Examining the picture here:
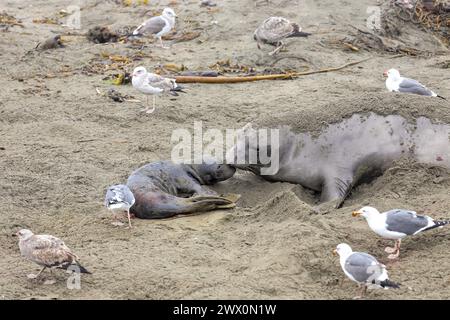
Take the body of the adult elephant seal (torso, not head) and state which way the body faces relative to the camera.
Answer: to the viewer's left

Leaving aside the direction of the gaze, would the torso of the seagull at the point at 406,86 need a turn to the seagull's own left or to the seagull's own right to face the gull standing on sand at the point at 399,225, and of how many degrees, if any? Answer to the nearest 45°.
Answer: approximately 90° to the seagull's own left

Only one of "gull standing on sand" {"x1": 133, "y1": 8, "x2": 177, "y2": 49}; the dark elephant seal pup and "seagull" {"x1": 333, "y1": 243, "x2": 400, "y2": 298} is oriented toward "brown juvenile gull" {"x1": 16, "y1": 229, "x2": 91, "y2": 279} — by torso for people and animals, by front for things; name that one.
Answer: the seagull

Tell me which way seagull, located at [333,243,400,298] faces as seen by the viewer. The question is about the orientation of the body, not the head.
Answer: to the viewer's left

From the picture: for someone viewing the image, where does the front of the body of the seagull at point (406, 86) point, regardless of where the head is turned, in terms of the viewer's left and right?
facing to the left of the viewer

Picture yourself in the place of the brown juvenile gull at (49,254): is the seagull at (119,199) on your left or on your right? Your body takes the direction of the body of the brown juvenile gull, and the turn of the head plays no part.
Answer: on your right

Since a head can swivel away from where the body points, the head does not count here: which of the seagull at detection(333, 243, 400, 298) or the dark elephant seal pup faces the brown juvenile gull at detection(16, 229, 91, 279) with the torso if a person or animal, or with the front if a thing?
the seagull

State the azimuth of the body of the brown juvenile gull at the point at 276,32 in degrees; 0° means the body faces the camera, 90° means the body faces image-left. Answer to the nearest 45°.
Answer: approximately 90°

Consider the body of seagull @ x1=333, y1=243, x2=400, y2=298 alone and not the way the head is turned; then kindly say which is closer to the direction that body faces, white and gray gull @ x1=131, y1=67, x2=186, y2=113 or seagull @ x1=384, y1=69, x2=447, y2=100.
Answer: the white and gray gull

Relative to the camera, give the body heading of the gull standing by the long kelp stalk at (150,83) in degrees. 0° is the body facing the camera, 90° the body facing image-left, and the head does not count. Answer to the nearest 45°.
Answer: approximately 90°

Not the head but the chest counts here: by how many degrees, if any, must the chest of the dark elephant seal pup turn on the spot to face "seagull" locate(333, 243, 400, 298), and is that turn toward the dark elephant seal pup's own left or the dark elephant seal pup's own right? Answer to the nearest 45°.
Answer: approximately 45° to the dark elephant seal pup's own right

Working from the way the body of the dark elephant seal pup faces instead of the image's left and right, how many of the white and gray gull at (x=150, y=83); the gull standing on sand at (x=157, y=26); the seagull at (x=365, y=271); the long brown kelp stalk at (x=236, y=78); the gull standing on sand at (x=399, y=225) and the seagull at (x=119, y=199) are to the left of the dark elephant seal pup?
3

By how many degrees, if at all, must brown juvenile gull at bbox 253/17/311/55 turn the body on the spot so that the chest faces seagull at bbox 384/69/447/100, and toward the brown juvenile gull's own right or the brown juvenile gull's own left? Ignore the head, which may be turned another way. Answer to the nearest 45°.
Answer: approximately 135° to the brown juvenile gull's own left

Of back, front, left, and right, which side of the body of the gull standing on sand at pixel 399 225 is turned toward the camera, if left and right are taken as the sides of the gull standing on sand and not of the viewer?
left

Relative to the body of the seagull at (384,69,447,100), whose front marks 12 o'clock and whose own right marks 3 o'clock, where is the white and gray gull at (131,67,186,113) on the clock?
The white and gray gull is roughly at 12 o'clock from the seagull.
